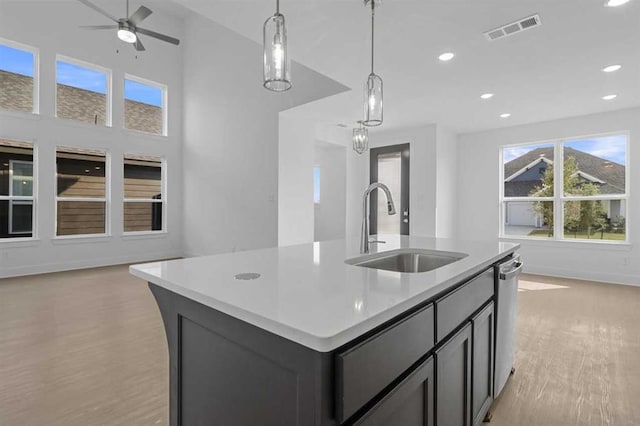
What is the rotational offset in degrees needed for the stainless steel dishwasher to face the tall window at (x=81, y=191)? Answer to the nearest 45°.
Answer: approximately 180°

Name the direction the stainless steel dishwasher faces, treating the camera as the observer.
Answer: facing to the right of the viewer

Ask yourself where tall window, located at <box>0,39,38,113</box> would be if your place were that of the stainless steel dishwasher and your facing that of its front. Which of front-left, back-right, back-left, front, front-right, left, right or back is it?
back

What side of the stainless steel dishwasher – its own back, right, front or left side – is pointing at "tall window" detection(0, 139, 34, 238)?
back

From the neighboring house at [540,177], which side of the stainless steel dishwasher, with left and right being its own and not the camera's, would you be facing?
left

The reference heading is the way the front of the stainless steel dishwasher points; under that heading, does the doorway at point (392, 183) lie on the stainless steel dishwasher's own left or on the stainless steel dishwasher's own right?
on the stainless steel dishwasher's own left

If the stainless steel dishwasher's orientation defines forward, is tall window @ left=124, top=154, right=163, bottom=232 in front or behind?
behind

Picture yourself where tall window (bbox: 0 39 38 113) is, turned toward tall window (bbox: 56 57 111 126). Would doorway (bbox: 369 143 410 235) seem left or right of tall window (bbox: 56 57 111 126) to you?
right
